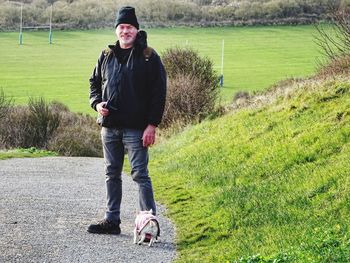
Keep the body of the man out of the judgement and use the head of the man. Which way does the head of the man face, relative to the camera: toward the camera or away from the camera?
toward the camera

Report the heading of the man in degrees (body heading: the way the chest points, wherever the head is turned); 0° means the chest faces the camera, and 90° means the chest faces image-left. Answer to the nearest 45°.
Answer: approximately 45°

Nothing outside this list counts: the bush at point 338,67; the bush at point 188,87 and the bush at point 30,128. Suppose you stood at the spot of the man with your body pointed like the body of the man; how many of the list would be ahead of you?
0

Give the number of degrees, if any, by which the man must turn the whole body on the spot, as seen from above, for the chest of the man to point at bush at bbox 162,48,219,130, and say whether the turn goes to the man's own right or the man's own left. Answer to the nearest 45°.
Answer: approximately 135° to the man's own right

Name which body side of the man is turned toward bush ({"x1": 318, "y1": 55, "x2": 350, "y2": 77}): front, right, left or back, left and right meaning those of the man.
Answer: back

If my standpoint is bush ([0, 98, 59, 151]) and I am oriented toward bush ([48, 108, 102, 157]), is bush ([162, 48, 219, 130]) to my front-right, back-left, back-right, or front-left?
front-left

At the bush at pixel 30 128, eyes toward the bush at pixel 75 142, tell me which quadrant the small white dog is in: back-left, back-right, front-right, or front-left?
front-right

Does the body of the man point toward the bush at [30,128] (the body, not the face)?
no

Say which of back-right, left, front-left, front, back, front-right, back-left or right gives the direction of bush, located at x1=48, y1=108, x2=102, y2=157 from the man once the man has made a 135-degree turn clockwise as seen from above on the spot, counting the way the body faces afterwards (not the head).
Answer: front
